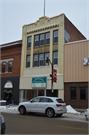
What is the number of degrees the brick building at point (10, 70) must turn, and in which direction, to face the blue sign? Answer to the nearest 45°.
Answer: approximately 90° to its left

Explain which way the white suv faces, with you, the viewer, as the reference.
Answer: facing away from the viewer and to the left of the viewer

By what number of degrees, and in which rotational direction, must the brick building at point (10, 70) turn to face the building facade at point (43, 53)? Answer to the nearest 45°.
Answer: approximately 90° to its left

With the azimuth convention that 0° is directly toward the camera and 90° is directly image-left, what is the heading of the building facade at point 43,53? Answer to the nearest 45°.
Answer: approximately 45°

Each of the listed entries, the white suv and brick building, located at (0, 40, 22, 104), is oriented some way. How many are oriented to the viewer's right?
0

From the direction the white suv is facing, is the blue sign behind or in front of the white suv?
in front

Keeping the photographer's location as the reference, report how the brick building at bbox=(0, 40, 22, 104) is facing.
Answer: facing the viewer and to the left of the viewer

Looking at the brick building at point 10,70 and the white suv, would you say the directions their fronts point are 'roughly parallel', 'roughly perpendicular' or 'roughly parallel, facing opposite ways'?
roughly perpendicular

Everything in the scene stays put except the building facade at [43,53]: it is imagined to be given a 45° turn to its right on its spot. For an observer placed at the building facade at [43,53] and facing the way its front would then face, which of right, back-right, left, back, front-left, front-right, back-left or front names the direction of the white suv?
left
